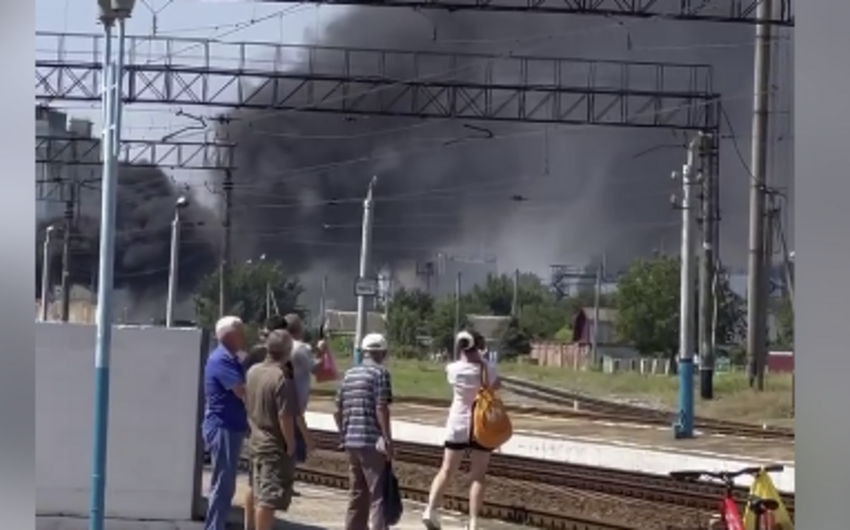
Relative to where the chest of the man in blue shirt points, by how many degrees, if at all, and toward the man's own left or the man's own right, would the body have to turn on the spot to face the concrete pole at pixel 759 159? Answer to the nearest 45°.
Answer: approximately 45° to the man's own left

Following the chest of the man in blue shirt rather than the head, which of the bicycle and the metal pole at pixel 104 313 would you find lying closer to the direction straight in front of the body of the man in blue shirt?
the bicycle

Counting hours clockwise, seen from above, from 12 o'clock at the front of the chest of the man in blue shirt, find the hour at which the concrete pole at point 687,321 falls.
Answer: The concrete pole is roughly at 12 o'clock from the man in blue shirt.

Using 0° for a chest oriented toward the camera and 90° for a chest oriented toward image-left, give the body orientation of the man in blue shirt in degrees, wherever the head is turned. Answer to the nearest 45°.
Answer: approximately 270°

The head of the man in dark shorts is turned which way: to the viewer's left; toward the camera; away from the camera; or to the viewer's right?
away from the camera

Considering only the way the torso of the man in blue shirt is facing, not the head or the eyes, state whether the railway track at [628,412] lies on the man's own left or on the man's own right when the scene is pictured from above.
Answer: on the man's own left

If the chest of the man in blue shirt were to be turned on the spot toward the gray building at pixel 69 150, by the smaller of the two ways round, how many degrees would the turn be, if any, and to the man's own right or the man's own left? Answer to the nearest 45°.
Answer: approximately 90° to the man's own left

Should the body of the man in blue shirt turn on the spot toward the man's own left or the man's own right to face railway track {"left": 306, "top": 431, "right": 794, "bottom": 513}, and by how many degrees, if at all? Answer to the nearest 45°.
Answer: approximately 45° to the man's own left

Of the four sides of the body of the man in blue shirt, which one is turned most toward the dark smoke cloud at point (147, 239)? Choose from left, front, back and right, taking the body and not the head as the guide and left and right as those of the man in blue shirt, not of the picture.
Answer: left
